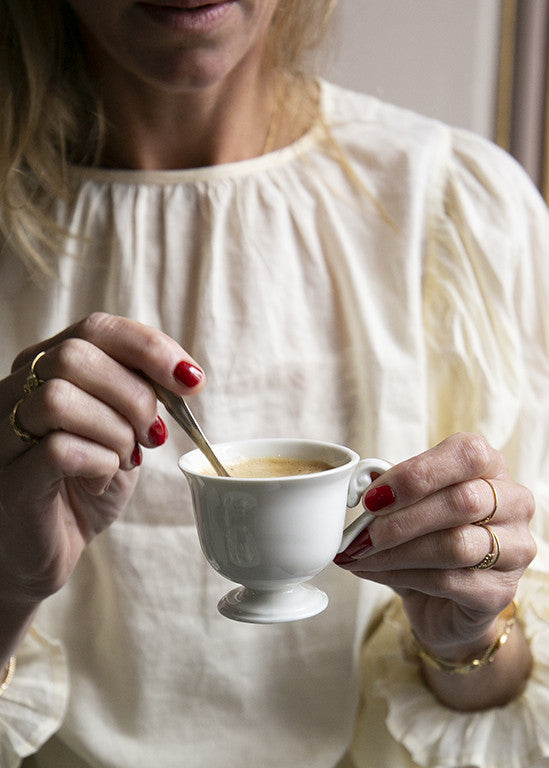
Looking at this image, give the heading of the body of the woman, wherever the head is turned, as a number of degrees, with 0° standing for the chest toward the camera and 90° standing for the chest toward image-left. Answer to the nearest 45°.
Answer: approximately 0°
